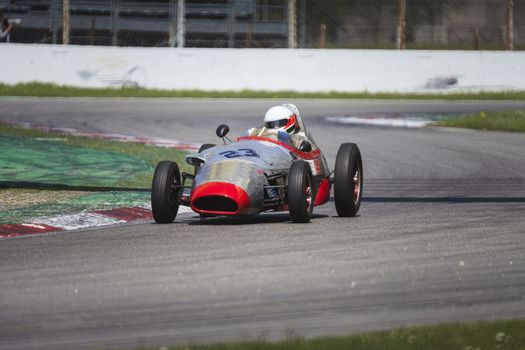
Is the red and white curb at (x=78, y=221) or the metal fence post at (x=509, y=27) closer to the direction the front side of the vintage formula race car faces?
the red and white curb

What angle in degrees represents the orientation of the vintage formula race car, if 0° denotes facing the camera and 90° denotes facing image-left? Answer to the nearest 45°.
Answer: approximately 45°

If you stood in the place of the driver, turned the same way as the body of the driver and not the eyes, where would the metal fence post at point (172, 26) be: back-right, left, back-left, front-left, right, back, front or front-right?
back-right

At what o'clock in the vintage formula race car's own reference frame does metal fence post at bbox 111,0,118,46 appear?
The metal fence post is roughly at 4 o'clock from the vintage formula race car.

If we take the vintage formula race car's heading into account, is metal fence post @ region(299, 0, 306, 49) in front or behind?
behind

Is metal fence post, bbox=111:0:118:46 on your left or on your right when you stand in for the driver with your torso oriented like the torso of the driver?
on your right

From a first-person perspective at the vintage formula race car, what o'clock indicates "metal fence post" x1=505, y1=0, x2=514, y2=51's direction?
The metal fence post is roughly at 5 o'clock from the vintage formula race car.

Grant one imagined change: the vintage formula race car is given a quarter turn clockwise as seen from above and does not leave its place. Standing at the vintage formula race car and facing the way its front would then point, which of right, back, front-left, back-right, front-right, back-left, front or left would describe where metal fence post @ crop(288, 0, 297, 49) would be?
front-right

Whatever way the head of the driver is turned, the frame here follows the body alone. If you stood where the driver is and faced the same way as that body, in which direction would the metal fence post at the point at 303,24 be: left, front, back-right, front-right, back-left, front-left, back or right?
back-right

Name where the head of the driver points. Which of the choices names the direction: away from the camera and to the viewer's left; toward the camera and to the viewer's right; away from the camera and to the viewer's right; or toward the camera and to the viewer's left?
toward the camera and to the viewer's left

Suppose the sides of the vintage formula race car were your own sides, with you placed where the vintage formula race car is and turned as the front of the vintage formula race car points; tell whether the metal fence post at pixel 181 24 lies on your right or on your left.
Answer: on your right
